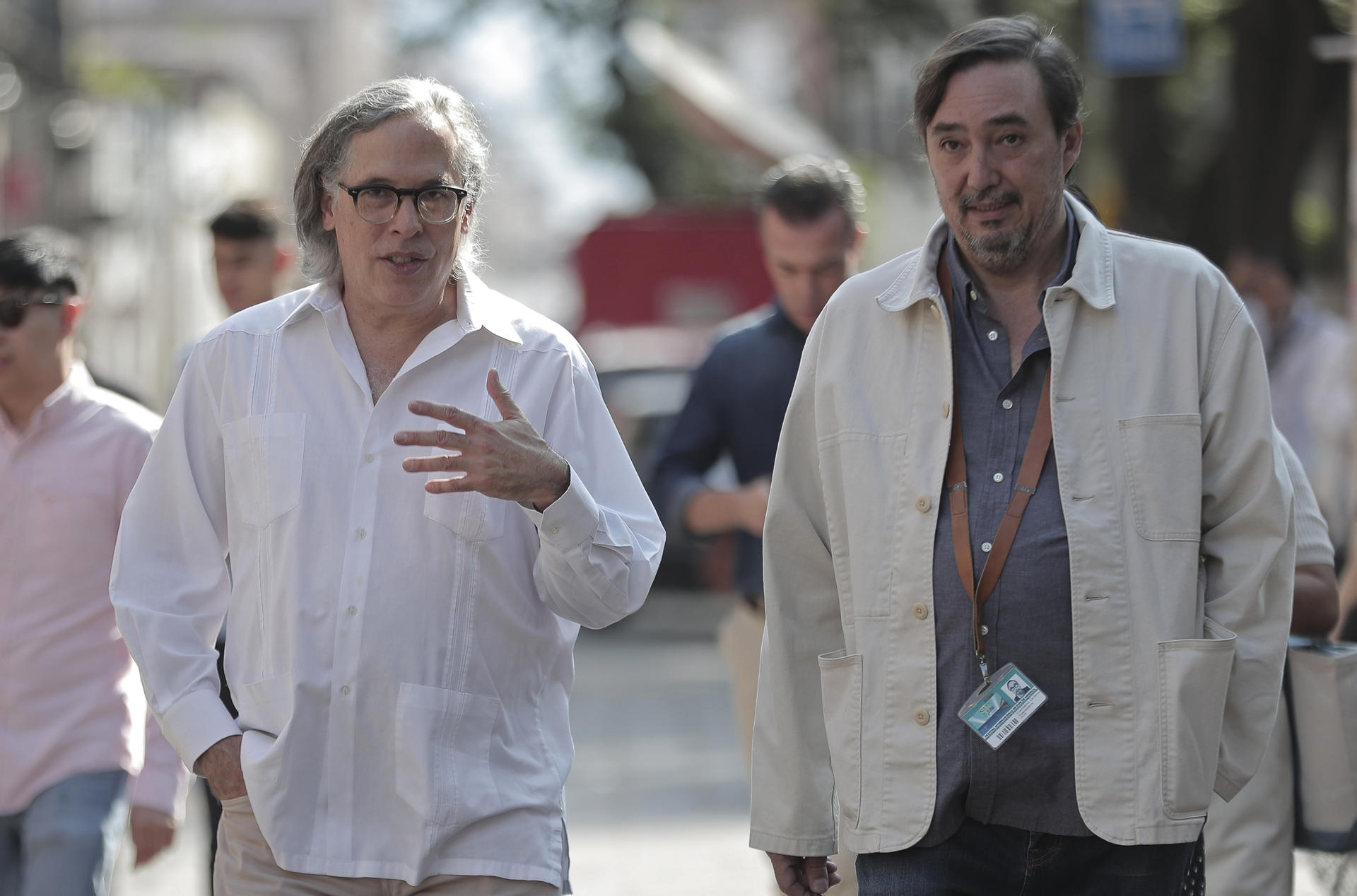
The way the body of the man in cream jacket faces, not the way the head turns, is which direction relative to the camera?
toward the camera

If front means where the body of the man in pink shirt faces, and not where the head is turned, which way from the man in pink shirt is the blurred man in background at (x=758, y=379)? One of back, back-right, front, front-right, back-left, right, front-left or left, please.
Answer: back-left

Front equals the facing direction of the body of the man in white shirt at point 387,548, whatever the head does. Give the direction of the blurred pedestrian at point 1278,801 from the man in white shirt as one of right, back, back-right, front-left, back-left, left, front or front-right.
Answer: left

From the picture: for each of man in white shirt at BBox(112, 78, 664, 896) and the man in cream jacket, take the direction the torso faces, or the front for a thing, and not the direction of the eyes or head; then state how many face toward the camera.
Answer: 2

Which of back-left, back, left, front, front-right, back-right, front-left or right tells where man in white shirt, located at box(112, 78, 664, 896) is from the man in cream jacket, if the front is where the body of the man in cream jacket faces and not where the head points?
right

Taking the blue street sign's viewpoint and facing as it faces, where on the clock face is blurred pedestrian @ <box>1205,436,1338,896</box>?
The blurred pedestrian is roughly at 12 o'clock from the blue street sign.

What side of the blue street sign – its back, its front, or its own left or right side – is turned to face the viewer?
front

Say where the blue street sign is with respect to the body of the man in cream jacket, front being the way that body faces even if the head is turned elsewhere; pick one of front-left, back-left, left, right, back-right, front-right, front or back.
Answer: back

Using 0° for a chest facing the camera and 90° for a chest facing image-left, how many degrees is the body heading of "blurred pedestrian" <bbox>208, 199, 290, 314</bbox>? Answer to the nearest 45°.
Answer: approximately 45°

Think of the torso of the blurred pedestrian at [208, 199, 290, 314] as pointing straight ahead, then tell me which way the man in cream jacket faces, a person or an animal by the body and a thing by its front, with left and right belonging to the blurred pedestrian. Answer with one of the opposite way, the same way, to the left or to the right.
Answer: the same way

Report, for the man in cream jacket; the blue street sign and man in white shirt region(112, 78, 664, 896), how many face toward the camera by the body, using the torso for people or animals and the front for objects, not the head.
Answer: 3

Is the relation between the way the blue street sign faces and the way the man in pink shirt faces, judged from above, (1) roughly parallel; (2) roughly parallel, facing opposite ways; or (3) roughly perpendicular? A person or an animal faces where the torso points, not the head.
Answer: roughly parallel

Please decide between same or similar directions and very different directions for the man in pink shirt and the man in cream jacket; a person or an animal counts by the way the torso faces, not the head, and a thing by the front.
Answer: same or similar directions

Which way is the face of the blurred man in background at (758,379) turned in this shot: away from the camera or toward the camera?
toward the camera

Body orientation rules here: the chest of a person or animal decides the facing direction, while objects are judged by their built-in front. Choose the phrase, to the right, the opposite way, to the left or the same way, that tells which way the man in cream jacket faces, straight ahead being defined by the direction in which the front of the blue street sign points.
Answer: the same way
